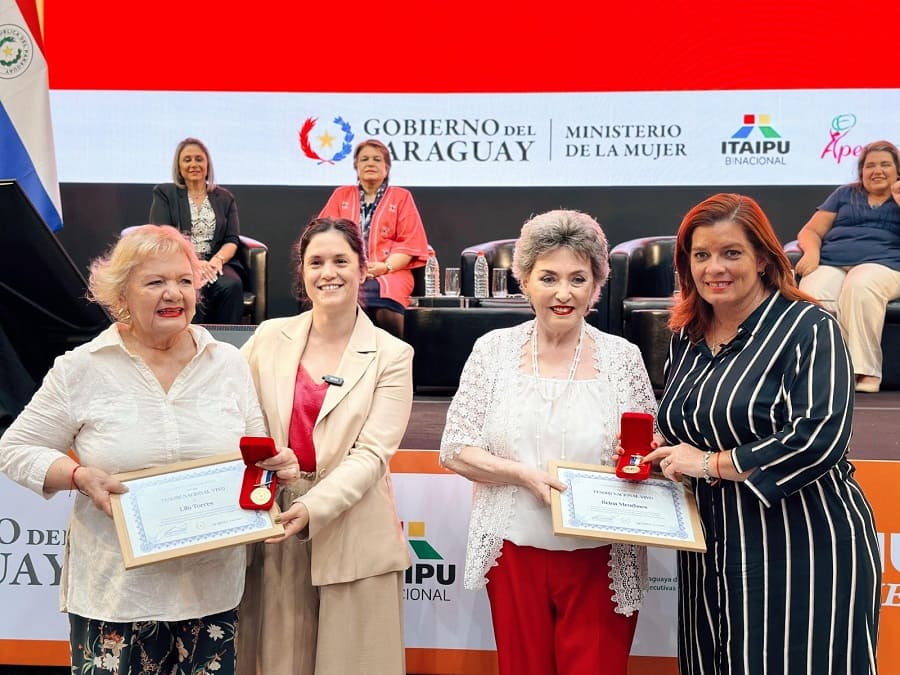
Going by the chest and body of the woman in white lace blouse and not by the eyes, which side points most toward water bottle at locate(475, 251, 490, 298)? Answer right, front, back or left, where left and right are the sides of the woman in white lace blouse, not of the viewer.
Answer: back

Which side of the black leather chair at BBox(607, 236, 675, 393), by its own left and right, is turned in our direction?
front

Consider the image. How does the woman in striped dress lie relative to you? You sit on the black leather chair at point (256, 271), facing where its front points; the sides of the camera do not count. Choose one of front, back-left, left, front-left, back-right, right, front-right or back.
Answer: front

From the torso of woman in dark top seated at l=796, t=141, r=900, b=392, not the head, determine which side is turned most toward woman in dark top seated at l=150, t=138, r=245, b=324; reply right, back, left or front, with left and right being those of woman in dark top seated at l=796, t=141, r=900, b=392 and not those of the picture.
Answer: right

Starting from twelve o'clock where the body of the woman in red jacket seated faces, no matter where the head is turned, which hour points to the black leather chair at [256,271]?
The black leather chair is roughly at 4 o'clock from the woman in red jacket seated.

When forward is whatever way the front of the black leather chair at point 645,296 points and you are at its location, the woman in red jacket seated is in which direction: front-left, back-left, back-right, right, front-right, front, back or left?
right

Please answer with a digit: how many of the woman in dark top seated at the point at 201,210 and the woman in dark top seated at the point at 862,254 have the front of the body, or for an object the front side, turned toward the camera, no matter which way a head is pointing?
2

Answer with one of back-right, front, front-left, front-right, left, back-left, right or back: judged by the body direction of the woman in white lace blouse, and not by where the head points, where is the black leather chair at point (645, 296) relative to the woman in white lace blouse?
back
